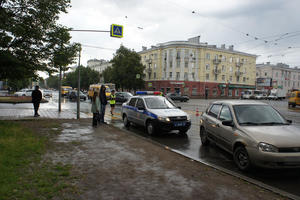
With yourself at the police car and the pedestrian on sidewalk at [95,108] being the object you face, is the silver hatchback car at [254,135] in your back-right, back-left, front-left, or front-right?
back-left

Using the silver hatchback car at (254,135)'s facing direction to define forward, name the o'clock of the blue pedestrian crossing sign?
The blue pedestrian crossing sign is roughly at 6 o'clock from the silver hatchback car.

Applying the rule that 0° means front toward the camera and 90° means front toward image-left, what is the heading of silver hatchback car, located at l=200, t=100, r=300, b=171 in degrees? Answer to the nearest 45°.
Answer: approximately 315°

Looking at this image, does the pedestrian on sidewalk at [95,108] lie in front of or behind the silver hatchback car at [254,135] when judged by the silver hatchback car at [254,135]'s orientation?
behind

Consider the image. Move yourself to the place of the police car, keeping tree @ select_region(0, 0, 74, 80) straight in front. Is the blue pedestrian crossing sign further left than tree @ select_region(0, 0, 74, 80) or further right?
right

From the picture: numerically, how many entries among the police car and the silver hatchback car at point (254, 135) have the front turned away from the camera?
0

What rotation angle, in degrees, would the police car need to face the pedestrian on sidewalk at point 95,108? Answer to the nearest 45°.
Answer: approximately 180°

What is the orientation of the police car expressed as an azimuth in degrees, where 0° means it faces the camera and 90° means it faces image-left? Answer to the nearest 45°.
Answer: approximately 315°

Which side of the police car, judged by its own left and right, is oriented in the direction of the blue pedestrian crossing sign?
back

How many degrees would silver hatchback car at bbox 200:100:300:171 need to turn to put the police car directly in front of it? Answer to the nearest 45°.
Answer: approximately 180°

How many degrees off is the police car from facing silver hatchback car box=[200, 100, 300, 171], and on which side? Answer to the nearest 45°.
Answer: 0° — it already faces it

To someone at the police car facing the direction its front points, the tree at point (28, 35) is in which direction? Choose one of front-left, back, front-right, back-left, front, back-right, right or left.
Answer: back-right

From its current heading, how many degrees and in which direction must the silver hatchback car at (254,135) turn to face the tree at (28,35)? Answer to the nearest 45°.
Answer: approximately 135° to its right
